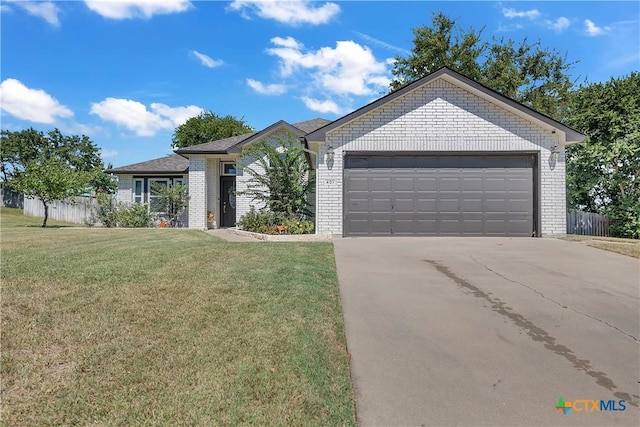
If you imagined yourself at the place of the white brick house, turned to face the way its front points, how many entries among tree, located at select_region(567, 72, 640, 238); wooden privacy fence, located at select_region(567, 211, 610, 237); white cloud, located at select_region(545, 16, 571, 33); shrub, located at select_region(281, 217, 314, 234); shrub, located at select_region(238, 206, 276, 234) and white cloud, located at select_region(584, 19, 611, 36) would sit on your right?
2

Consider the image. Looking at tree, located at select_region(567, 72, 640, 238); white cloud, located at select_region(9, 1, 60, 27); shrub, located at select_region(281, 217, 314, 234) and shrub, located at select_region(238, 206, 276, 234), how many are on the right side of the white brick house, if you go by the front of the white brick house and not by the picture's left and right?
3

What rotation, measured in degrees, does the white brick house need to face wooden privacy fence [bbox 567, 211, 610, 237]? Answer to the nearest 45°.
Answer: approximately 135° to its left

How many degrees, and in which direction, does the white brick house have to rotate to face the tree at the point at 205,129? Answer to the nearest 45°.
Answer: approximately 135° to its right

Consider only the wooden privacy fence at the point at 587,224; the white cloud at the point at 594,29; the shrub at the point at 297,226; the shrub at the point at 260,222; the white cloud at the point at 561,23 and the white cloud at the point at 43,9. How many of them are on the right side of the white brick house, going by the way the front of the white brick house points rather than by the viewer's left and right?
3

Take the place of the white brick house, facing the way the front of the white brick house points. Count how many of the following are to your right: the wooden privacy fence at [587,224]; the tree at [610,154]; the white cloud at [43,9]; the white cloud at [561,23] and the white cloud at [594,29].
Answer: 1

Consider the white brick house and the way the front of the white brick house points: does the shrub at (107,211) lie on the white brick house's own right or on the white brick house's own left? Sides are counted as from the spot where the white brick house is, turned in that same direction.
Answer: on the white brick house's own right

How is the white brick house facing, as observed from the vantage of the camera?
facing the viewer

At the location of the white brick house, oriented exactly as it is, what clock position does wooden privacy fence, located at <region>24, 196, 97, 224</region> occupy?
The wooden privacy fence is roughly at 4 o'clock from the white brick house.

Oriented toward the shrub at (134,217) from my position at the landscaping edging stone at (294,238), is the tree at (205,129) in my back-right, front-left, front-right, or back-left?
front-right

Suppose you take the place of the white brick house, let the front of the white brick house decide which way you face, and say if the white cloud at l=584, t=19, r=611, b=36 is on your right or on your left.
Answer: on your left

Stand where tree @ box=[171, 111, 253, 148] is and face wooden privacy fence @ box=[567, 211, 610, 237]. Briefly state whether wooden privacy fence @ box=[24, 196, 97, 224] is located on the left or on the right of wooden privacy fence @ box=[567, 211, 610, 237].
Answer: right

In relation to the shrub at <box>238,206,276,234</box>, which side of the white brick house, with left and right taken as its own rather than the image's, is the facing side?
front

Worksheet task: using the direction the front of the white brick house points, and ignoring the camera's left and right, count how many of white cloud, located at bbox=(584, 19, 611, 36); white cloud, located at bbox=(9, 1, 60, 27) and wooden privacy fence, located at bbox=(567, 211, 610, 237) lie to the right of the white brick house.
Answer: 1
